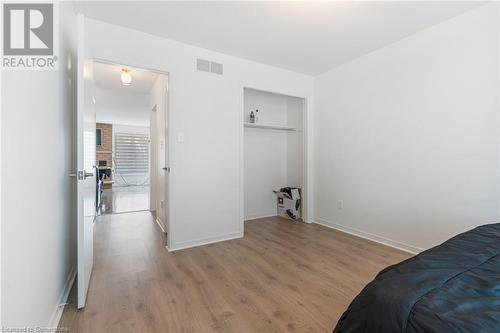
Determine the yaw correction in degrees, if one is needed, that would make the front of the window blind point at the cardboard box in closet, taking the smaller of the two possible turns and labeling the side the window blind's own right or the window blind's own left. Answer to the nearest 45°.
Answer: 0° — it already faces it

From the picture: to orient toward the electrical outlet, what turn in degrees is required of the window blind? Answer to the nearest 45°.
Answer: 0° — it already faces it

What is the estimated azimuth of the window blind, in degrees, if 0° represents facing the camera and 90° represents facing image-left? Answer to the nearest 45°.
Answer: approximately 0°
